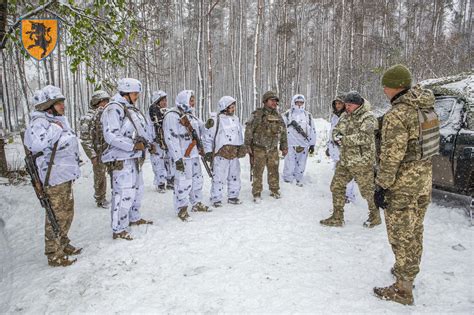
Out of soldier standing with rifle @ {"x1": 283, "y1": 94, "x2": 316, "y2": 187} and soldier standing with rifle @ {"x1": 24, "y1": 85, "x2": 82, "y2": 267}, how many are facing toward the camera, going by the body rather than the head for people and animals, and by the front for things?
1

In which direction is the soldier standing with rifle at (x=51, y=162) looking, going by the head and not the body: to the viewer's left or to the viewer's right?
to the viewer's right

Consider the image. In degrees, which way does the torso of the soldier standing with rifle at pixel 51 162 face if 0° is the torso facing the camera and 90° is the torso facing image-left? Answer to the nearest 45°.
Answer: approximately 270°

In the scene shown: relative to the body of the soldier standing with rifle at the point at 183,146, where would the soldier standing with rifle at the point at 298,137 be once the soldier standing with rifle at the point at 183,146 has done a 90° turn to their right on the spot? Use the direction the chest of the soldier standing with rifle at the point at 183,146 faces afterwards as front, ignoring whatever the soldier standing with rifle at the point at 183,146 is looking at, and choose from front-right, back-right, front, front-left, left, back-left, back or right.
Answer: back

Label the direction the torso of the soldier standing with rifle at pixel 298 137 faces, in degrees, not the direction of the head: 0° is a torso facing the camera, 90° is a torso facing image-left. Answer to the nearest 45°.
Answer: approximately 0°

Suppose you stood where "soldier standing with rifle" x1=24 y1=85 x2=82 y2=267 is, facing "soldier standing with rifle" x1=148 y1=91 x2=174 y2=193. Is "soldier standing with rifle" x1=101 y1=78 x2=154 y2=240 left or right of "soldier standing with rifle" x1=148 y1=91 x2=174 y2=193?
right

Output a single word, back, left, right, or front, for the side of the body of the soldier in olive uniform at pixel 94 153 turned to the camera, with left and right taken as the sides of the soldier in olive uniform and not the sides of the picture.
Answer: right

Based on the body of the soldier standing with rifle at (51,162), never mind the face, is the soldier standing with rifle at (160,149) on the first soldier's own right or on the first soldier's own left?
on the first soldier's own left

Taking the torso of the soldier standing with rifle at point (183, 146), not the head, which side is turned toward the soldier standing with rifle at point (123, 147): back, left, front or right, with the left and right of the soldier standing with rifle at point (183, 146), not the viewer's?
right

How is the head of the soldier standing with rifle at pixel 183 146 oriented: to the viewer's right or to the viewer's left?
to the viewer's right

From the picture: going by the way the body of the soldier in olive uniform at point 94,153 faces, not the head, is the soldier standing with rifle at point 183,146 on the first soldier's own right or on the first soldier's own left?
on the first soldier's own right

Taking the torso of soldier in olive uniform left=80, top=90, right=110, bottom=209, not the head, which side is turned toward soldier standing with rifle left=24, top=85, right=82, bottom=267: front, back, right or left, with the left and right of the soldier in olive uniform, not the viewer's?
right

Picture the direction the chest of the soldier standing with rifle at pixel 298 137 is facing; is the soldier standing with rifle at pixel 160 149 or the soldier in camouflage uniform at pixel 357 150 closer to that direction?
the soldier in camouflage uniform
